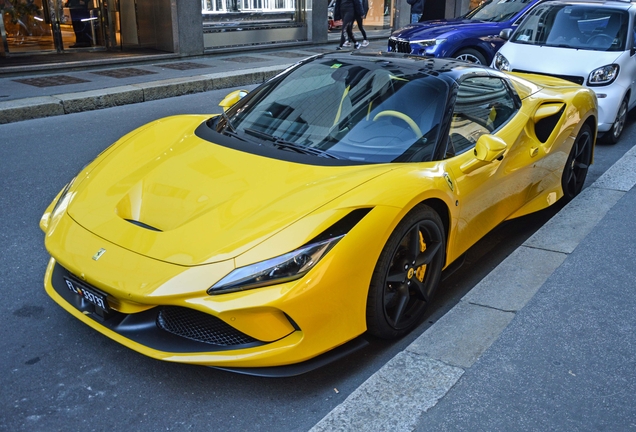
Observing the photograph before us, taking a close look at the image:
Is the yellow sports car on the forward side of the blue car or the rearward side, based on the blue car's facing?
on the forward side

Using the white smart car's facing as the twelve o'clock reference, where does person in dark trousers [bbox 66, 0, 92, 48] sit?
The person in dark trousers is roughly at 2 o'clock from the white smart car.

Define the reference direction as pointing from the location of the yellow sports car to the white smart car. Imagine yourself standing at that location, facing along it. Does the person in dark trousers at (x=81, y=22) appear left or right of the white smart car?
left

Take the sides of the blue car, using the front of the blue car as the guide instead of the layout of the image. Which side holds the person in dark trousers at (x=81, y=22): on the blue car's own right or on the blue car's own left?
on the blue car's own right

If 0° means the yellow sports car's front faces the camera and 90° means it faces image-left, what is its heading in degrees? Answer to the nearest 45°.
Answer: approximately 45°

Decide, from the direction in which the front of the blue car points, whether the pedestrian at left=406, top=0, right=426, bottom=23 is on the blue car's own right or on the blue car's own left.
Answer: on the blue car's own right

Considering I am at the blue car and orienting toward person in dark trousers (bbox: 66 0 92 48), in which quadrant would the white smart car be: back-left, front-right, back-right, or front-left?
back-left

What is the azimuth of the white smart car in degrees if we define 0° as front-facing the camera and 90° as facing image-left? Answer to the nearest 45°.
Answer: approximately 45°

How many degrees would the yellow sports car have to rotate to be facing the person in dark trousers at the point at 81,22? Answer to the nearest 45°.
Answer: approximately 90° to its right

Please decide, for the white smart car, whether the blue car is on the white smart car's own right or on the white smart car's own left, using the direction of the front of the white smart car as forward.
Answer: on the white smart car's own right

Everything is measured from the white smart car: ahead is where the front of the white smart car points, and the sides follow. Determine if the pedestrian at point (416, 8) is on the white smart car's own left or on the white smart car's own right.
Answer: on the white smart car's own right

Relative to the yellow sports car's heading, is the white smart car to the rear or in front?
to the rear

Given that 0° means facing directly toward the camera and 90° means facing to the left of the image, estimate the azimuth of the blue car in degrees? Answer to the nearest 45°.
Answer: approximately 45°

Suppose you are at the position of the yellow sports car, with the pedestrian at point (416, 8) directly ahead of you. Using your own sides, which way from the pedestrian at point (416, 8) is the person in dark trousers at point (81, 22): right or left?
left
